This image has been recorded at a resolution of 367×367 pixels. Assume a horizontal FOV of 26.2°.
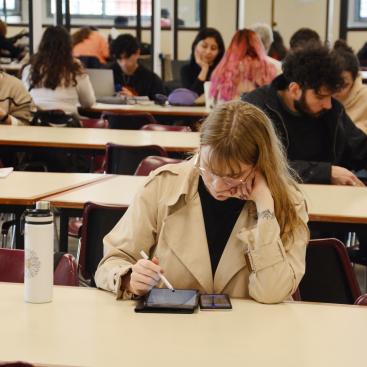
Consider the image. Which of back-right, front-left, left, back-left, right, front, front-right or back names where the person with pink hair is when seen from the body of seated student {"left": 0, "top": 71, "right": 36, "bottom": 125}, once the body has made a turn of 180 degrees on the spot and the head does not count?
front-right

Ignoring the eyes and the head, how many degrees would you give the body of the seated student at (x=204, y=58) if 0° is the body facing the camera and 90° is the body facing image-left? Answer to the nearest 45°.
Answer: approximately 0°

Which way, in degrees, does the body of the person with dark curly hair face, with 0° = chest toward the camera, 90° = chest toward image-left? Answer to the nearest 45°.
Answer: approximately 315°

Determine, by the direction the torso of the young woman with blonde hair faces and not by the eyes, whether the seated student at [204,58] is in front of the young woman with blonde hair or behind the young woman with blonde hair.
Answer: behind

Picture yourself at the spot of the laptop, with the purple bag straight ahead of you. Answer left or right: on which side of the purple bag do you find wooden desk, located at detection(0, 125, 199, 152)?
right

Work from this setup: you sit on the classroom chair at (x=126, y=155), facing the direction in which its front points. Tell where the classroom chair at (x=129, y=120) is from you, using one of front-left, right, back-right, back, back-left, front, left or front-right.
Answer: back

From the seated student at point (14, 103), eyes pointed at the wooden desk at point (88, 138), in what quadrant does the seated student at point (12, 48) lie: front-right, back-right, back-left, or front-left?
back-left

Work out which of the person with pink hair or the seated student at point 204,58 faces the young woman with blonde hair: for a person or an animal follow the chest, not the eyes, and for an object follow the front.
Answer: the seated student
